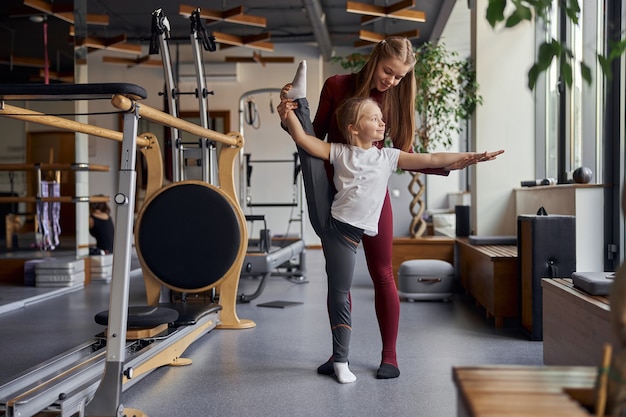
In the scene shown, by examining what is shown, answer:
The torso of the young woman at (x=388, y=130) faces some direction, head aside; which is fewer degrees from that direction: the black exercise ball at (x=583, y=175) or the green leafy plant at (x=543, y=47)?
the green leafy plant

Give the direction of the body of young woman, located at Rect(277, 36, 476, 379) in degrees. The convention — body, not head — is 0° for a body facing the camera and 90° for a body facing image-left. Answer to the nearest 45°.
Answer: approximately 0°

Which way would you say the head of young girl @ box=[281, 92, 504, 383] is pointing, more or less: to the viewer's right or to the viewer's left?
to the viewer's right

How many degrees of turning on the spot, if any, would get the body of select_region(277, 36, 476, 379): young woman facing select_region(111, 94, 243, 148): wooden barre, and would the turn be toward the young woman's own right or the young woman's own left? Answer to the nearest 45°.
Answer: approximately 45° to the young woman's own right

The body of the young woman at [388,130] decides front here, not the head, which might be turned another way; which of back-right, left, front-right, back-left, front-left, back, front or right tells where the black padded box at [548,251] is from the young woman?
back-left

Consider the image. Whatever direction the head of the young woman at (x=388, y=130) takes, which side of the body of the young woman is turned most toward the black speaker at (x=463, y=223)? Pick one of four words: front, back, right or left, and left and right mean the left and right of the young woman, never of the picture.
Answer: back

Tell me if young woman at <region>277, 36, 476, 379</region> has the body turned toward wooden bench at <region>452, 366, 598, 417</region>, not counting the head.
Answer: yes

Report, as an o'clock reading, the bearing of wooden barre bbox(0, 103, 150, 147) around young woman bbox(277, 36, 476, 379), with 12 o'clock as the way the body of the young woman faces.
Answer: The wooden barre is roughly at 2 o'clock from the young woman.

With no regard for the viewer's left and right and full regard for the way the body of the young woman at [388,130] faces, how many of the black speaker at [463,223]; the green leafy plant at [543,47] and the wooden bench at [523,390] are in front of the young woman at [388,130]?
2

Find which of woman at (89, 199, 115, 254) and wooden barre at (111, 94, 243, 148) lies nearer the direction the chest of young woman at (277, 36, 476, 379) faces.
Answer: the wooden barre

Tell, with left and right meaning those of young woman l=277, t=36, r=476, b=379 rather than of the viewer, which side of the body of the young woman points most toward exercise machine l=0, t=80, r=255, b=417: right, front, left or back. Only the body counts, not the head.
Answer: right
